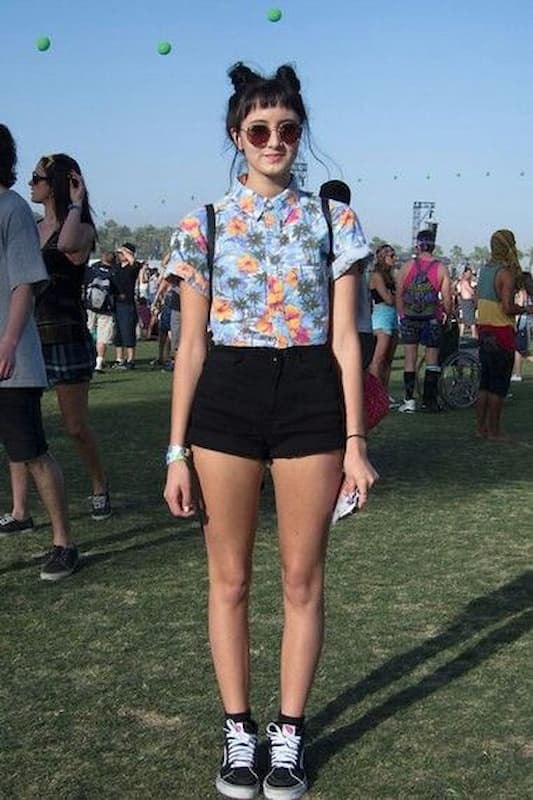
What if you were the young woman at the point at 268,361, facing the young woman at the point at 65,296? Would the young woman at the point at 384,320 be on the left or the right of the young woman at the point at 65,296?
right

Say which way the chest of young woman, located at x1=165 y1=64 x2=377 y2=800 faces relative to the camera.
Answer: toward the camera

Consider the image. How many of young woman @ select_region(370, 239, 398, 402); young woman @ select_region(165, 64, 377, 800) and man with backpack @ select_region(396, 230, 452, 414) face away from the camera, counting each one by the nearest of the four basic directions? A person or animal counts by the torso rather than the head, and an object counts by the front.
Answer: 1

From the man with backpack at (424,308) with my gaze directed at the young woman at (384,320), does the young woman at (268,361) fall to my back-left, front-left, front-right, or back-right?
front-left

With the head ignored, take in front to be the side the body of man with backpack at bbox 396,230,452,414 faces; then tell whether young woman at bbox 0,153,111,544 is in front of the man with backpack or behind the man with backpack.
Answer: behind

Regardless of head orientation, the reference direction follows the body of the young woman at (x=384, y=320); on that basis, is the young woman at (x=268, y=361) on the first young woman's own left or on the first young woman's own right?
on the first young woman's own right

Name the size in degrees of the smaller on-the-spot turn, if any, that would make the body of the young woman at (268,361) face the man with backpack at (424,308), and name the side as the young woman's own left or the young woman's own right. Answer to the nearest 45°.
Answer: approximately 180°

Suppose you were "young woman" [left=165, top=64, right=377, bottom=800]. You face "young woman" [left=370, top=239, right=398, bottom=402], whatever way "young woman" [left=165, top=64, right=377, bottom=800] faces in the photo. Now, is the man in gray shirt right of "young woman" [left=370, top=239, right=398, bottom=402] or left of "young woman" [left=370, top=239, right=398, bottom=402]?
left

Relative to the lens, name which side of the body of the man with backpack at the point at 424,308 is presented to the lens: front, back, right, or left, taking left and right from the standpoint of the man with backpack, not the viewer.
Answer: back
